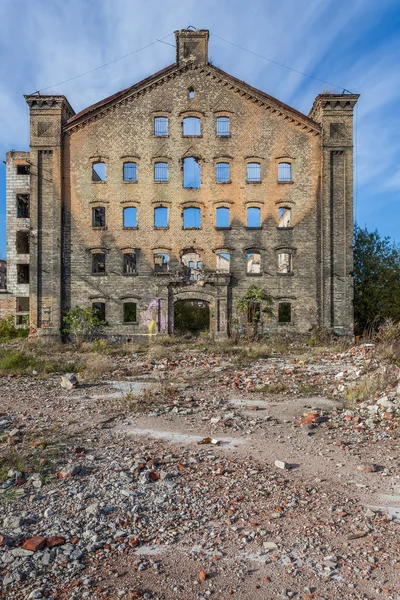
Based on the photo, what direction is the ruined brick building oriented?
toward the camera

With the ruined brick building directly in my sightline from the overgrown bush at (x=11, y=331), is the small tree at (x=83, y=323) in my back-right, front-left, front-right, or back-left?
front-right

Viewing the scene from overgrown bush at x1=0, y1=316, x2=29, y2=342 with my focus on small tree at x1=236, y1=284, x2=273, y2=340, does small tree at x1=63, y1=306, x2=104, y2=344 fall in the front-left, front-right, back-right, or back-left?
front-right

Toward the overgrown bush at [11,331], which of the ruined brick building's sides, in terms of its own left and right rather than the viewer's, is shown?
right
